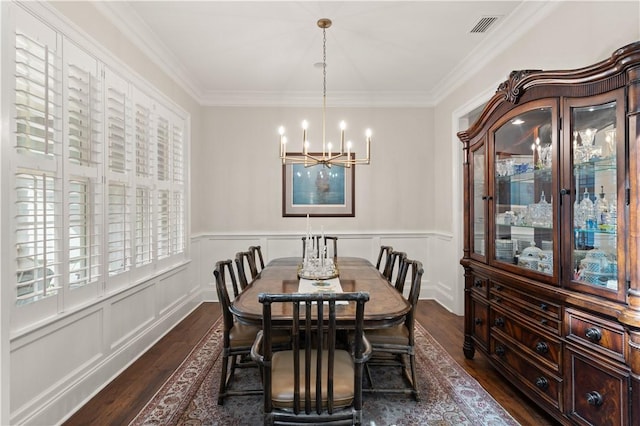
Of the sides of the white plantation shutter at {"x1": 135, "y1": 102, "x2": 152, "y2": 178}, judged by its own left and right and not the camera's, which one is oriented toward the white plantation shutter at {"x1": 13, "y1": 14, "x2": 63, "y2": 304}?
right

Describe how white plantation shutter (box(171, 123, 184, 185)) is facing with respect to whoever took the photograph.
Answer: facing the viewer and to the right of the viewer

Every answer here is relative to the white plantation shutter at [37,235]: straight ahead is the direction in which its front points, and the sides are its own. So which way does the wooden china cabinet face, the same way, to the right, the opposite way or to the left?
the opposite way

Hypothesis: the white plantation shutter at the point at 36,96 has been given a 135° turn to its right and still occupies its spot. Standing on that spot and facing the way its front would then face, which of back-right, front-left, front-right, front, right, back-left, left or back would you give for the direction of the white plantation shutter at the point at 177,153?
back-right

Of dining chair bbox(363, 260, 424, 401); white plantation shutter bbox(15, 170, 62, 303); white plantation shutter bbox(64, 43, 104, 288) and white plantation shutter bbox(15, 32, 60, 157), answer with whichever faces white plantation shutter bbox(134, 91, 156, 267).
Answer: the dining chair

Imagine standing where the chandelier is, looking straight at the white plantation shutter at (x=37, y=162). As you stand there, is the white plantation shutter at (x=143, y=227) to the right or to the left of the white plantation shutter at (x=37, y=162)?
right

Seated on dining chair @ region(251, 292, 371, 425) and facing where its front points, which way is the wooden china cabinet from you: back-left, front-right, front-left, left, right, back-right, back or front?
right

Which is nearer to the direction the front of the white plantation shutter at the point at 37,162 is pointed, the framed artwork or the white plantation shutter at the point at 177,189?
the framed artwork

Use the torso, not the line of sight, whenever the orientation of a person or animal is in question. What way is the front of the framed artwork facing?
toward the camera

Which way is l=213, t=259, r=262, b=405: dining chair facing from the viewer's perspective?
to the viewer's right

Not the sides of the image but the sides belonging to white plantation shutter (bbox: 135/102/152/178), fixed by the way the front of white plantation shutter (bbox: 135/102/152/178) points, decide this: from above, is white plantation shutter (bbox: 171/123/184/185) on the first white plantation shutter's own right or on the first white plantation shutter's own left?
on the first white plantation shutter's own left

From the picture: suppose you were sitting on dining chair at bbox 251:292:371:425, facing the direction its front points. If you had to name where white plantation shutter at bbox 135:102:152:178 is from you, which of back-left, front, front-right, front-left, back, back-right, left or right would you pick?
front-left

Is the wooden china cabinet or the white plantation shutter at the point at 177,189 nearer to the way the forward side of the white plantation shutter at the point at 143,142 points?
the wooden china cabinet

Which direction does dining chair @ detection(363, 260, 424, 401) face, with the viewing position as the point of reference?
facing to the left of the viewer
